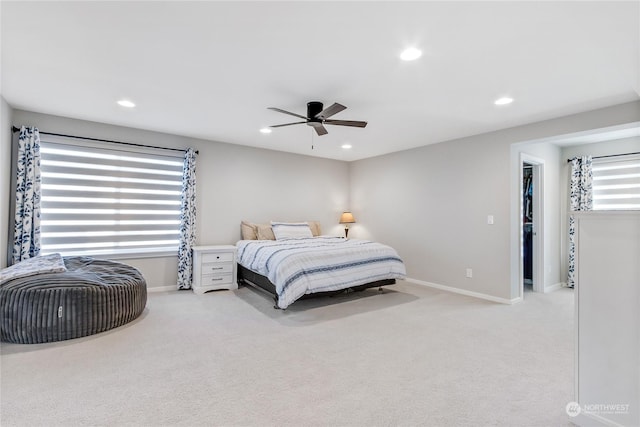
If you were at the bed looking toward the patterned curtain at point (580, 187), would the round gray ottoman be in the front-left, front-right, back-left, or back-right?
back-right

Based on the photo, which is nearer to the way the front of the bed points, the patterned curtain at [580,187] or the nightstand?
the patterned curtain

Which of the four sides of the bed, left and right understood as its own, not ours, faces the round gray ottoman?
right

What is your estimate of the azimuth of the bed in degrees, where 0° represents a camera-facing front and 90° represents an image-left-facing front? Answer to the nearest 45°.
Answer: approximately 315°

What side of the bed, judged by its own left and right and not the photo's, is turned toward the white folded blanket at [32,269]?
right

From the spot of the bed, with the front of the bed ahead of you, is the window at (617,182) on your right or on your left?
on your left

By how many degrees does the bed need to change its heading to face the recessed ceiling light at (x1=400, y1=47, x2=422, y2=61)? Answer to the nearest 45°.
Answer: approximately 45° to its right

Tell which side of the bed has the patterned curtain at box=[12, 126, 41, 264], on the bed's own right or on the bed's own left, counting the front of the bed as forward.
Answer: on the bed's own right

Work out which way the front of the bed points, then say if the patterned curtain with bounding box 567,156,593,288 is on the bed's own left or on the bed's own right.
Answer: on the bed's own left
